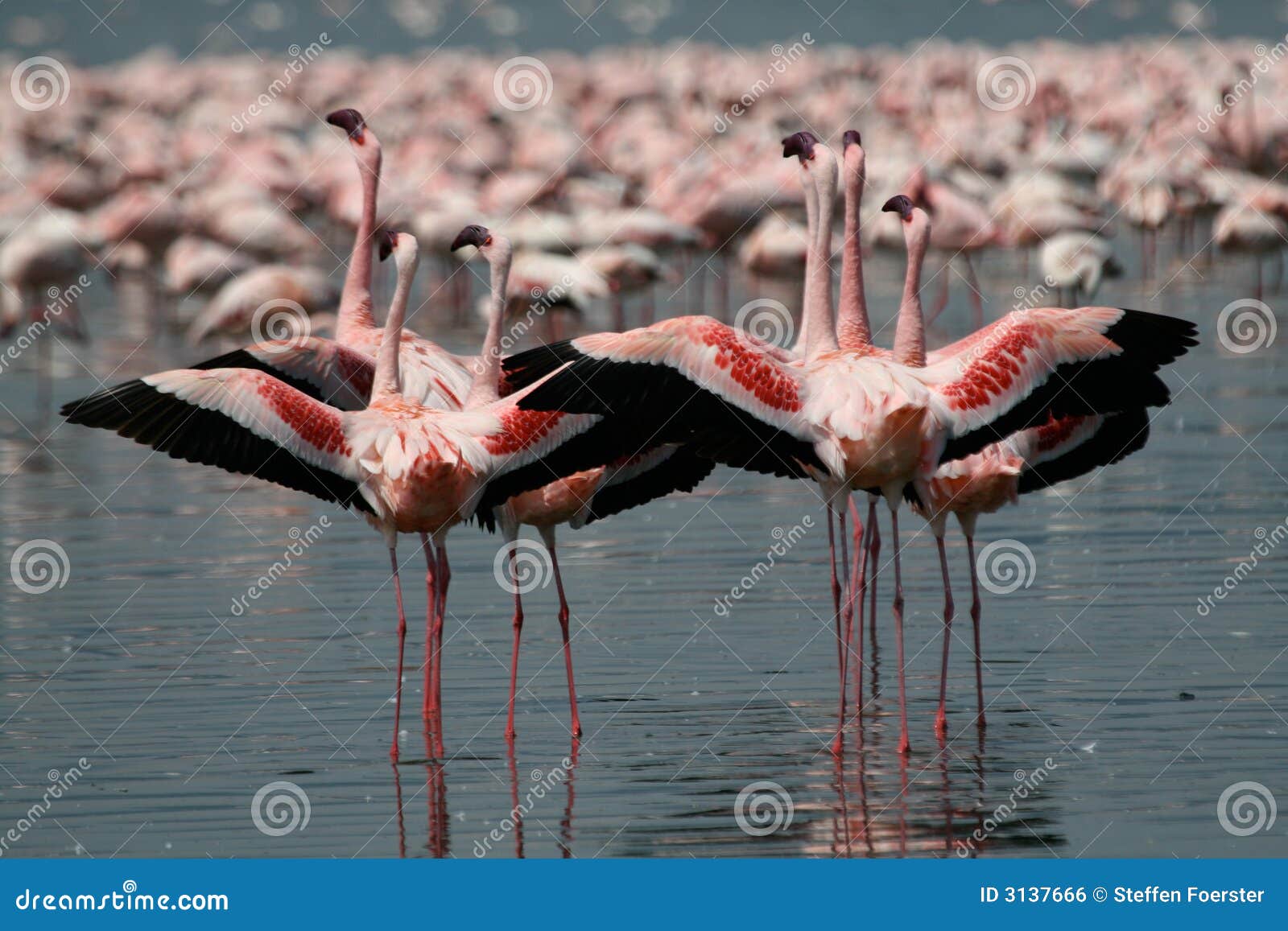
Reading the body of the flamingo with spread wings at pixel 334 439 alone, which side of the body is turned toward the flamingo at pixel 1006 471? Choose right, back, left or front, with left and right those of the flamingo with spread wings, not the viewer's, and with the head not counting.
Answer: right

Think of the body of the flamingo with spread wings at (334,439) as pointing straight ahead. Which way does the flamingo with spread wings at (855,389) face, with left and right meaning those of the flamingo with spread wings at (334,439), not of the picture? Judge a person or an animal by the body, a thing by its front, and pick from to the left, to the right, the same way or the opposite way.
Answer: the same way

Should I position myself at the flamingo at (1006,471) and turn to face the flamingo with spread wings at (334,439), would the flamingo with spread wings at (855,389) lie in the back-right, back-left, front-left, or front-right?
front-left

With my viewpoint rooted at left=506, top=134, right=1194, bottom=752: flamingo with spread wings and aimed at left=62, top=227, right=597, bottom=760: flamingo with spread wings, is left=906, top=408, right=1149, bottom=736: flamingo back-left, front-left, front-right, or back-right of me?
back-right

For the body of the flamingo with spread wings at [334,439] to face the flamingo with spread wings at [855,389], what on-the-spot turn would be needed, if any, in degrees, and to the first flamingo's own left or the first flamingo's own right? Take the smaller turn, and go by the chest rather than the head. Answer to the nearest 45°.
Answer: approximately 90° to the first flamingo's own right

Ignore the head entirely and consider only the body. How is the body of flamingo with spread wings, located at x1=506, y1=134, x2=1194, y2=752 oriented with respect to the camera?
away from the camera

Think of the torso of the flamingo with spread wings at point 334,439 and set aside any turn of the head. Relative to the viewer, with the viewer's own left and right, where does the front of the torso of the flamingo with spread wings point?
facing away from the viewer

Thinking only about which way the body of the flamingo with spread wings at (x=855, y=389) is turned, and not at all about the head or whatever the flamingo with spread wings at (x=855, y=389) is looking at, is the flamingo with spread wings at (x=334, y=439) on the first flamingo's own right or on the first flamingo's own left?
on the first flamingo's own left
